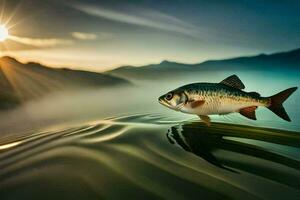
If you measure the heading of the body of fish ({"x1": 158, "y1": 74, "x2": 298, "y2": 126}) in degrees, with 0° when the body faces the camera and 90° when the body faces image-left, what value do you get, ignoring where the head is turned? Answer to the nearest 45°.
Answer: approximately 90°

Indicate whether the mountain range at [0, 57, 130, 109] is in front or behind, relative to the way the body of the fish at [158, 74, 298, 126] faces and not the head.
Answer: in front

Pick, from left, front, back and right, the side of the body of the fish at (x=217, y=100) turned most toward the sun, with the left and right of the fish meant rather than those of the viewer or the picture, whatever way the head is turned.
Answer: right
